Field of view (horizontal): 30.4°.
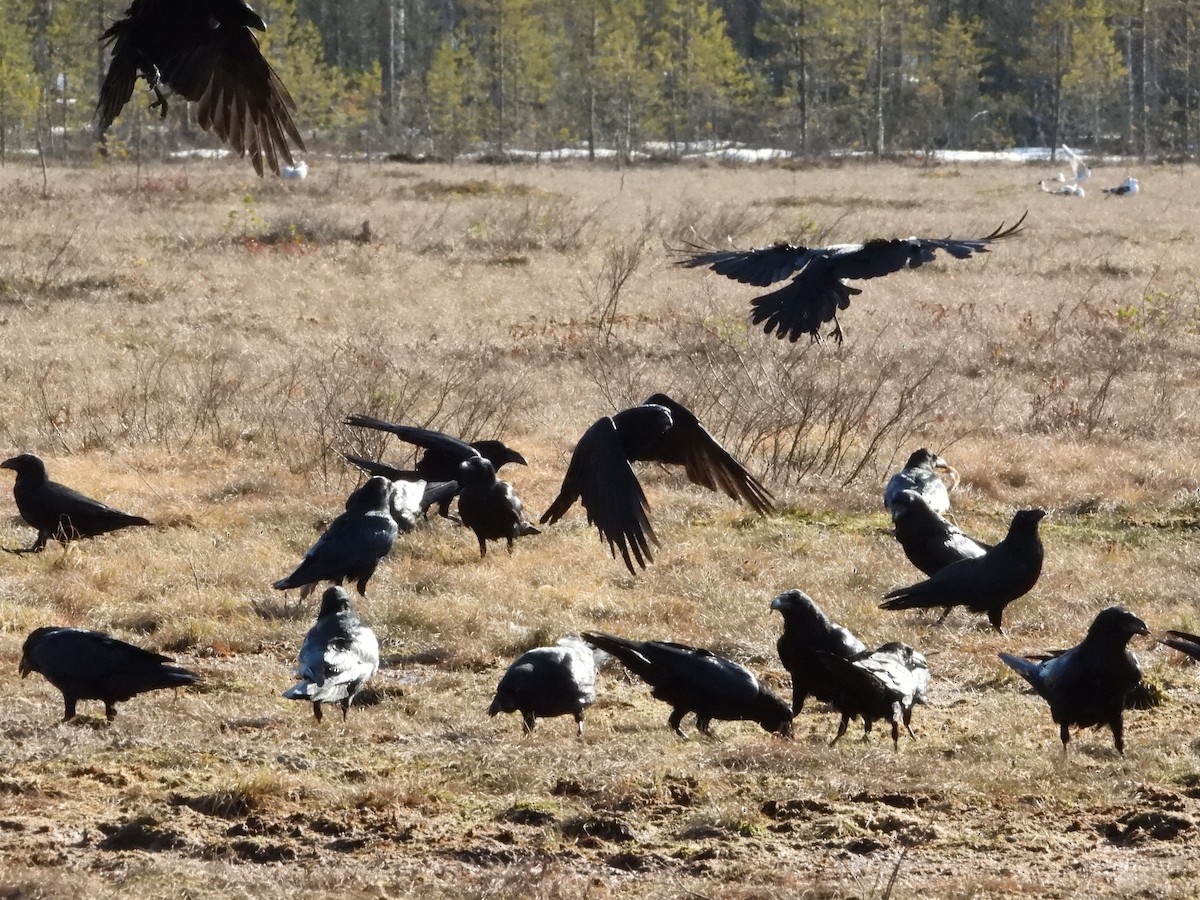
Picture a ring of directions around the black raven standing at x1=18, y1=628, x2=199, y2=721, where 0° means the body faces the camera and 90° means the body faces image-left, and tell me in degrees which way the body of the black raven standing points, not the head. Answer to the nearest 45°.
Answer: approximately 90°

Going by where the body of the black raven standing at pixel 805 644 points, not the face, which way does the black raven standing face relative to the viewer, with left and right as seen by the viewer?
facing to the left of the viewer

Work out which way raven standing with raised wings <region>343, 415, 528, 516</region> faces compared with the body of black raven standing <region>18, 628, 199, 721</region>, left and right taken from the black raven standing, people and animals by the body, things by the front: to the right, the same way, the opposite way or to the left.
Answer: the opposite way

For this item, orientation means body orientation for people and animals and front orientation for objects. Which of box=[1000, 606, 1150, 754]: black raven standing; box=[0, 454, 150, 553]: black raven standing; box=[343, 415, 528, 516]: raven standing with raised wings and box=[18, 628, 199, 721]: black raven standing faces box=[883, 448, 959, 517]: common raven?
the raven standing with raised wings

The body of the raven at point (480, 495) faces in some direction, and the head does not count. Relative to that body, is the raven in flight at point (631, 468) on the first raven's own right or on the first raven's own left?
on the first raven's own left

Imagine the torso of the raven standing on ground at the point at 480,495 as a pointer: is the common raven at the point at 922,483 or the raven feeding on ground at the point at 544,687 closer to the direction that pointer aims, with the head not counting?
the raven feeding on ground

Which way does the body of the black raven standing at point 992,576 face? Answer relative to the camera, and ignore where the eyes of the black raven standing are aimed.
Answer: to the viewer's right

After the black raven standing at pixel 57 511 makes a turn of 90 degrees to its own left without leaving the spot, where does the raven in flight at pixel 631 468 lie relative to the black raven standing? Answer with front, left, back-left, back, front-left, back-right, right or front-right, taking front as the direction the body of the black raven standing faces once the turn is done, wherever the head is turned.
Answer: front-left

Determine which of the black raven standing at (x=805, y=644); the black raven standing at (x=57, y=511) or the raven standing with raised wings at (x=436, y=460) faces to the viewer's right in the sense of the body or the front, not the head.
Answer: the raven standing with raised wings

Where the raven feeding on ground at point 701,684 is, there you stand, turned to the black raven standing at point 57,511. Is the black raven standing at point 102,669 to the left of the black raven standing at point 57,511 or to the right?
left
